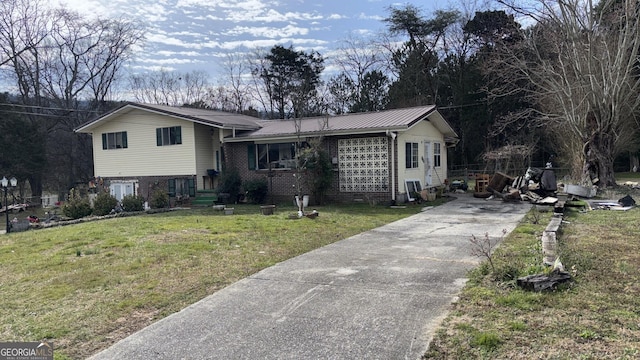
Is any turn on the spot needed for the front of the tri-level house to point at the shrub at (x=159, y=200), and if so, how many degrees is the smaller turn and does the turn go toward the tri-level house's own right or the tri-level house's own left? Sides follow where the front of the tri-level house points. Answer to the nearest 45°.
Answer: approximately 45° to the tri-level house's own right

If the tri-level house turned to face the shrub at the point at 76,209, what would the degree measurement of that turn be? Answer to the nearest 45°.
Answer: approximately 45° to its right

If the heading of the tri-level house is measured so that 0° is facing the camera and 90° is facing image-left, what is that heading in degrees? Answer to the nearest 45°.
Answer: approximately 45°

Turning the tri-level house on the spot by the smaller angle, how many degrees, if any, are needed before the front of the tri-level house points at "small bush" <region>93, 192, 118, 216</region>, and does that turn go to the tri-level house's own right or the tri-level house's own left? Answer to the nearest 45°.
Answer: approximately 45° to the tri-level house's own right

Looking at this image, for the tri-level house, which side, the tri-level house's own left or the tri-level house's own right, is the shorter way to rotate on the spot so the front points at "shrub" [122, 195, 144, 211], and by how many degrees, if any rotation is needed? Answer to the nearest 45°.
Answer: approximately 45° to the tri-level house's own right
